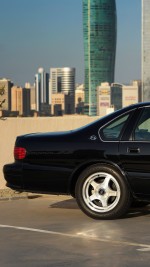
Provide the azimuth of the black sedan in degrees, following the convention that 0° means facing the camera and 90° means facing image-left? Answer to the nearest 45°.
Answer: approximately 270°
